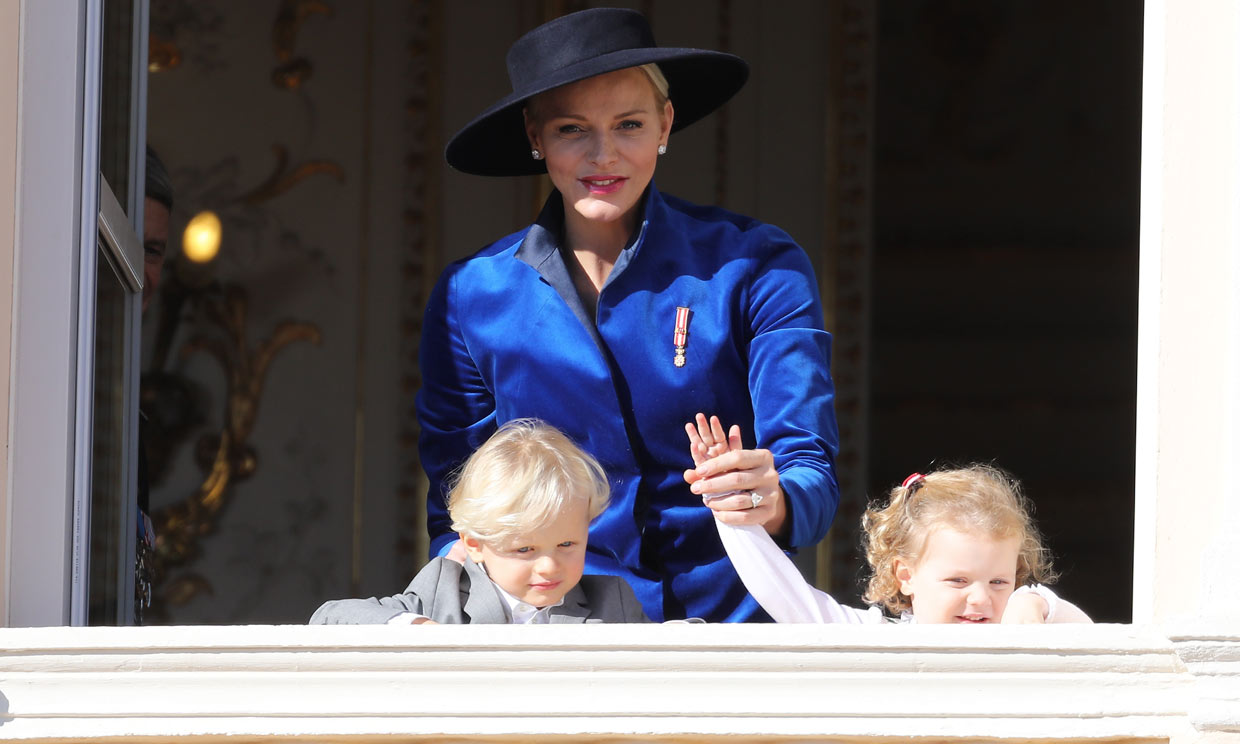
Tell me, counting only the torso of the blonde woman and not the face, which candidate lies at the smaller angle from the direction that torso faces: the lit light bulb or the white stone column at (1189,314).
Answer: the white stone column

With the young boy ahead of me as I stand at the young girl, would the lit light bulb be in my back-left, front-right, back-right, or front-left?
front-right

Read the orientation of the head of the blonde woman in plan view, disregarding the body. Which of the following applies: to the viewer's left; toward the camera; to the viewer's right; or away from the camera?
toward the camera

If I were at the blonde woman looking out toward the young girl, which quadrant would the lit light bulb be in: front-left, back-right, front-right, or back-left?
back-left

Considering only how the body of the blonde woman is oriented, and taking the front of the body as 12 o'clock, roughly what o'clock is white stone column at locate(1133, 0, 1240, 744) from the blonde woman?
The white stone column is roughly at 10 o'clock from the blonde woman.

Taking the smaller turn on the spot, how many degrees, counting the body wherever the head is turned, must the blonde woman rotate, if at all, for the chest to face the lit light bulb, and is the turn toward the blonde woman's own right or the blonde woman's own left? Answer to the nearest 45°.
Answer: approximately 135° to the blonde woman's own right

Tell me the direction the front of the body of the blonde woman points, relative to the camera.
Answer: toward the camera

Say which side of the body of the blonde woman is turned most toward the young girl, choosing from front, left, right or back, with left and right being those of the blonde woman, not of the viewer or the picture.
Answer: left
